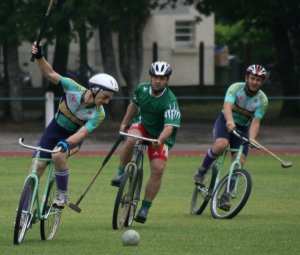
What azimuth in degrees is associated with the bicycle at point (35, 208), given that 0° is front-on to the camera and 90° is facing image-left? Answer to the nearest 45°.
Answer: approximately 45°

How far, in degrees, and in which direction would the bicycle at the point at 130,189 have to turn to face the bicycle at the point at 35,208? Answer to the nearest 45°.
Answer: approximately 45° to its right

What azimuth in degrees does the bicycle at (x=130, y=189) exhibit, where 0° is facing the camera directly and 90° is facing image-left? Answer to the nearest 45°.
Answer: approximately 0°

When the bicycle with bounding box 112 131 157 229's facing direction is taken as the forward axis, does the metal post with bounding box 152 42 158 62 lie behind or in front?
behind

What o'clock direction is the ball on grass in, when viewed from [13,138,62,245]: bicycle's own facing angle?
The ball on grass is roughly at 8 o'clock from the bicycle.

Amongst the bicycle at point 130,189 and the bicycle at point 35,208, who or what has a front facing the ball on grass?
the bicycle at point 130,189

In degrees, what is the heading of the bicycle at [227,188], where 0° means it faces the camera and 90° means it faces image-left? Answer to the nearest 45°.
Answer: approximately 315°
